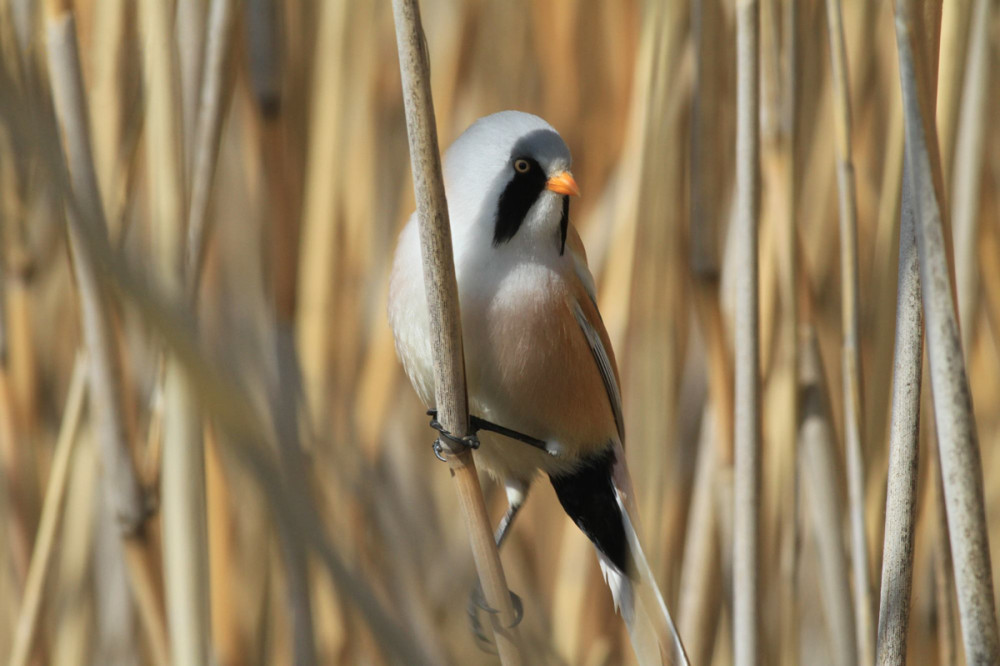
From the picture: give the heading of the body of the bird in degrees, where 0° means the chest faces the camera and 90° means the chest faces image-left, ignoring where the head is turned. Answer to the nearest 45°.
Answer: approximately 45°

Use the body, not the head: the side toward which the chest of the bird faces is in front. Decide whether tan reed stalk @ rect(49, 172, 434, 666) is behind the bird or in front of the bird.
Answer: in front
